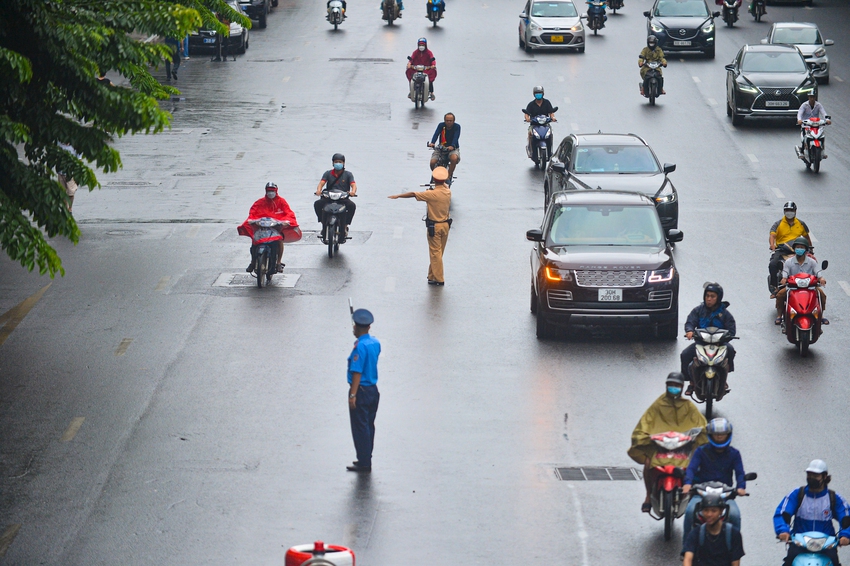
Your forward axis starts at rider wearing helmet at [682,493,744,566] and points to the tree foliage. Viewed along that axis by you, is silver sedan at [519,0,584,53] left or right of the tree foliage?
right

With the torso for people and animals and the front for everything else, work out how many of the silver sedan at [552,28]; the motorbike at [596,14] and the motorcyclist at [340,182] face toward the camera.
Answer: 3

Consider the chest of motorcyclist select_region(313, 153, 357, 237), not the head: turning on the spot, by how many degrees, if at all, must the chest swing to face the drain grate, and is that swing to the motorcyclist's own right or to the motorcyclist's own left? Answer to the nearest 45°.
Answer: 0° — they already face it

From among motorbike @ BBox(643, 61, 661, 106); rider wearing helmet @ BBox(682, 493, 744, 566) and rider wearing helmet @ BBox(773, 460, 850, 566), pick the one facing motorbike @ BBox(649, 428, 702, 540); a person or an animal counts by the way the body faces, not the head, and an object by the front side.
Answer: motorbike @ BBox(643, 61, 661, 106)

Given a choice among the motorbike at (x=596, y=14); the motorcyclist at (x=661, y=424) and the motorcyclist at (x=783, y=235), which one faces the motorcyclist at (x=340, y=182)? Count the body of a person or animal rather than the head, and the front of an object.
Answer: the motorbike

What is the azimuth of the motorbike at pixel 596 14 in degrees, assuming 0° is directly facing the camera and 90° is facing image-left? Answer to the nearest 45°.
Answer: approximately 0°

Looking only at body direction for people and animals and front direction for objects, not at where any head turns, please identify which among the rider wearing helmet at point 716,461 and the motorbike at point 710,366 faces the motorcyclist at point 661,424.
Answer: the motorbike

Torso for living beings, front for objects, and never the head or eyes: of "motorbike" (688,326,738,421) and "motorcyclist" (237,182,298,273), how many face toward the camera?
2

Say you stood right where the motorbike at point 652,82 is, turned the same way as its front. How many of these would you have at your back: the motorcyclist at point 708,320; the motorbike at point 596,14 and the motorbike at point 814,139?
1

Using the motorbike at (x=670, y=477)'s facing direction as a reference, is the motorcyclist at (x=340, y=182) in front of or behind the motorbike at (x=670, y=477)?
behind

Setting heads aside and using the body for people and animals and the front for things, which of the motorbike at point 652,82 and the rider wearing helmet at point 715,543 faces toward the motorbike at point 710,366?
the motorbike at point 652,82

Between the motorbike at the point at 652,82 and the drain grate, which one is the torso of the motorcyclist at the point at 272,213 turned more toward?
the drain grate

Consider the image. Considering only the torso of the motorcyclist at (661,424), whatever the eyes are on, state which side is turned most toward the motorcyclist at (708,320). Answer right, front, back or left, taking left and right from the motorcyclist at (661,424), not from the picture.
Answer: back
